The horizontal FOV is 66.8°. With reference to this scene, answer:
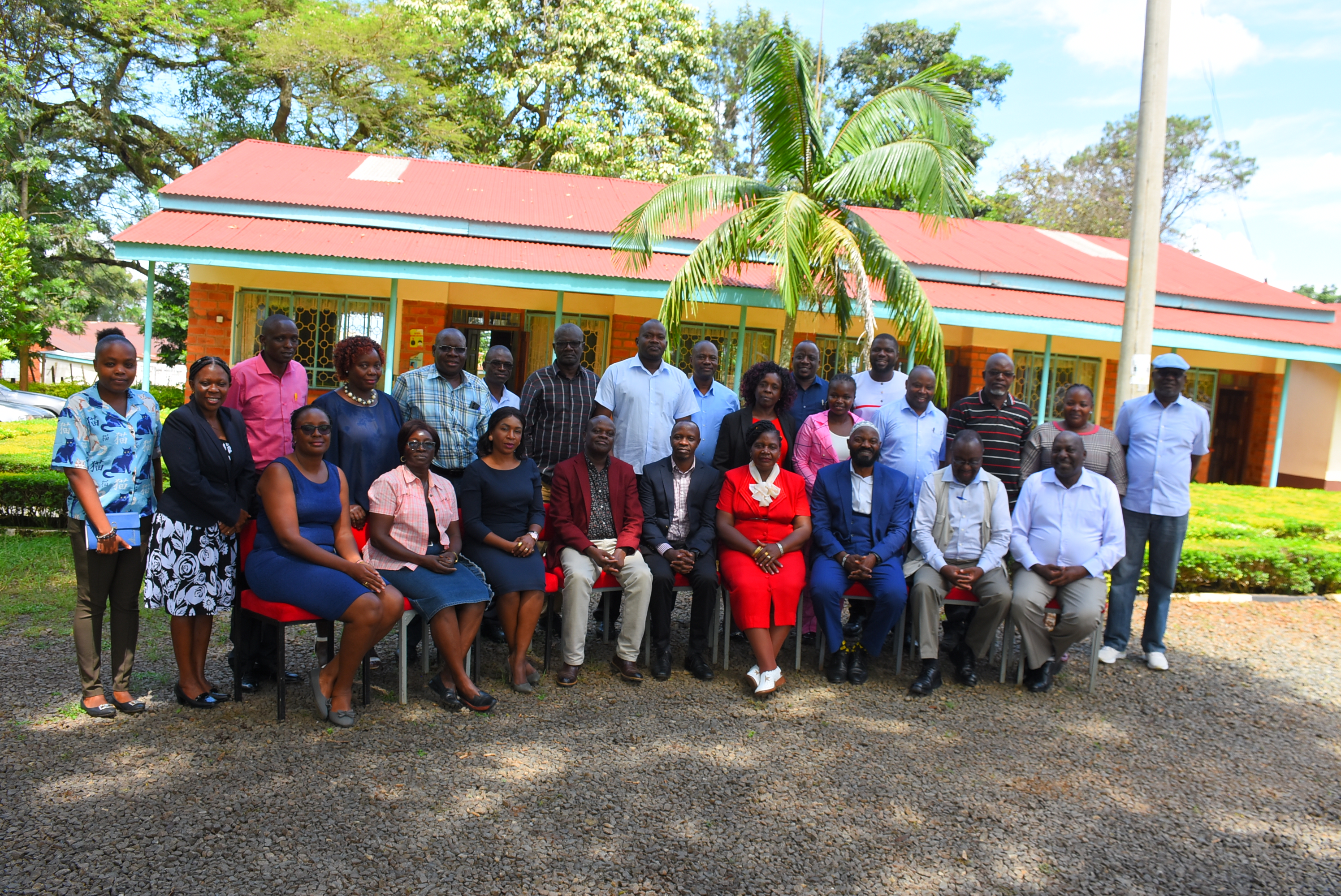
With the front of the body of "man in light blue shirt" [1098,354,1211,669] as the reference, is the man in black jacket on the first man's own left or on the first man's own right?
on the first man's own right

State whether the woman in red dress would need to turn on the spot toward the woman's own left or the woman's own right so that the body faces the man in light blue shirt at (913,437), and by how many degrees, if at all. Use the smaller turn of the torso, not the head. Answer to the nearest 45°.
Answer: approximately 135° to the woman's own left

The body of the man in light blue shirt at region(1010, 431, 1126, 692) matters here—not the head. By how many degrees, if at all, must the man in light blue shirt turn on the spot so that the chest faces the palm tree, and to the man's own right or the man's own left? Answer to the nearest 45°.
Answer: approximately 135° to the man's own right

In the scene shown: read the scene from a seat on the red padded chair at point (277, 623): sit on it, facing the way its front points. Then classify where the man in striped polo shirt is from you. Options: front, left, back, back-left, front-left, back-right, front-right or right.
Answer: front-left

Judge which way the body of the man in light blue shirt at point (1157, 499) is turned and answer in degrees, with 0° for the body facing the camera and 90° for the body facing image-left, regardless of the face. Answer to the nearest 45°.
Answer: approximately 0°
